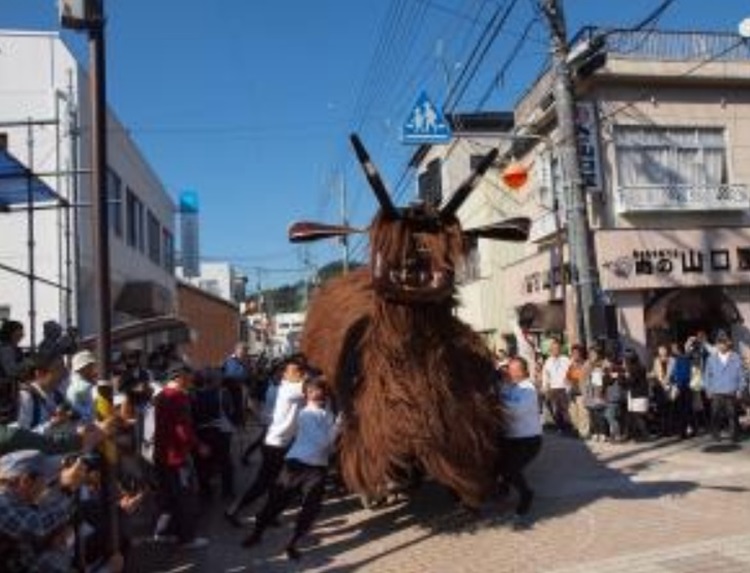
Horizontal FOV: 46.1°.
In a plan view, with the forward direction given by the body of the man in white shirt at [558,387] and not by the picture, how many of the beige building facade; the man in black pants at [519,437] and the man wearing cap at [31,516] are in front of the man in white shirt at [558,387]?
2

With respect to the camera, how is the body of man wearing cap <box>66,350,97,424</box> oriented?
to the viewer's right

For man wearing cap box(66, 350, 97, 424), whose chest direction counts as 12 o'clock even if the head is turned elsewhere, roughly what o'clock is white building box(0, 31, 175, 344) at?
The white building is roughly at 9 o'clock from the man wearing cap.

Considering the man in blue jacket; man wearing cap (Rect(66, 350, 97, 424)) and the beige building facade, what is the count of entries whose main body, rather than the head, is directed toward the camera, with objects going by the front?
2

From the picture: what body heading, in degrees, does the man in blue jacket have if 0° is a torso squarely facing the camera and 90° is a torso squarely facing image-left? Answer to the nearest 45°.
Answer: approximately 0°

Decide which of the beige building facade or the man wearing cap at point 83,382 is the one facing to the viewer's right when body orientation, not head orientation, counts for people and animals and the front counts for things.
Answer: the man wearing cap

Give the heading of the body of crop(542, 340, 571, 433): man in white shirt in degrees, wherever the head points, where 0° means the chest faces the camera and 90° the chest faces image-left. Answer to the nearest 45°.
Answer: approximately 0°

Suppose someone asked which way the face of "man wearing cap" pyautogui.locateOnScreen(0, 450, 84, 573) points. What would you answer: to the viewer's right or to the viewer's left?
to the viewer's right

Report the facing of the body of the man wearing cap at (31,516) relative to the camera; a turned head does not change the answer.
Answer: to the viewer's right
